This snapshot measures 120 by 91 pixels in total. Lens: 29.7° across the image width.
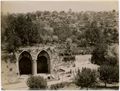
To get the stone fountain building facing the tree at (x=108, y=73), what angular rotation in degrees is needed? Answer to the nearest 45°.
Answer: approximately 90° to its left

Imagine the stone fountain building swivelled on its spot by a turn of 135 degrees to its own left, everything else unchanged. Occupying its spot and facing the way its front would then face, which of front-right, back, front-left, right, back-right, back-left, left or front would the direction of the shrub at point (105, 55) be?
front-right

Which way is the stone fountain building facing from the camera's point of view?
toward the camera
